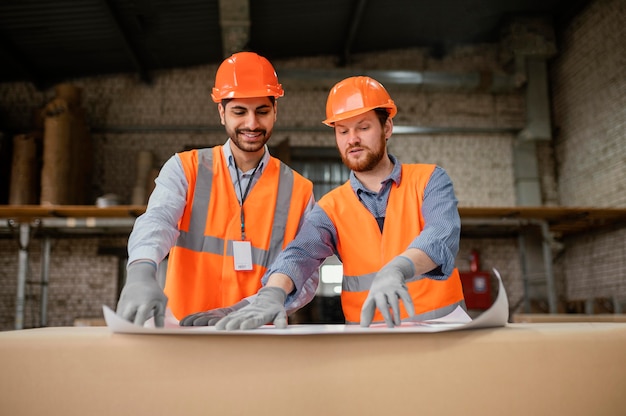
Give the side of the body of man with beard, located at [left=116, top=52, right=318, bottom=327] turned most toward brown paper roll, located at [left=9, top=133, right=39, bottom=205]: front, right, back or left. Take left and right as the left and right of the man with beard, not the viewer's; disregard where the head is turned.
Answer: back

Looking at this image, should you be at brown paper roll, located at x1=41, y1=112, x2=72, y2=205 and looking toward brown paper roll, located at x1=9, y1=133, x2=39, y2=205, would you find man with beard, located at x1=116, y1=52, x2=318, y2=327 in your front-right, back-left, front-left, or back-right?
back-left

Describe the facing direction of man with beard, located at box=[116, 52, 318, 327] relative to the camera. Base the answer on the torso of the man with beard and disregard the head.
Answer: toward the camera

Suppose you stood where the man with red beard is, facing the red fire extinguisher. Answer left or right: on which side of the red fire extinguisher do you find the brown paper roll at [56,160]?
left

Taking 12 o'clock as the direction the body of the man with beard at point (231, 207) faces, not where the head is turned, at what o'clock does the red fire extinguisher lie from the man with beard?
The red fire extinguisher is roughly at 7 o'clock from the man with beard.

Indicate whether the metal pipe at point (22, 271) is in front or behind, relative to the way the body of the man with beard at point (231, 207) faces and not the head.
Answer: behind
